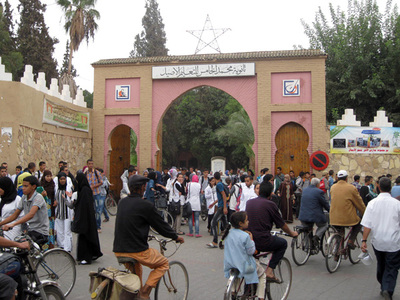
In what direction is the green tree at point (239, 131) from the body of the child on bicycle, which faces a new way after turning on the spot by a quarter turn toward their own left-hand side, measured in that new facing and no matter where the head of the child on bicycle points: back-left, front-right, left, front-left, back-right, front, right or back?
front-right

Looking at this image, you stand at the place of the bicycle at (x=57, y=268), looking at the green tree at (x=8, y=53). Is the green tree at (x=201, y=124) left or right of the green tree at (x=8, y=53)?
right

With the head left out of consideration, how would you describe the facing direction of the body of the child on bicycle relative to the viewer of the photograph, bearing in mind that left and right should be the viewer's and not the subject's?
facing away from the viewer and to the right of the viewer

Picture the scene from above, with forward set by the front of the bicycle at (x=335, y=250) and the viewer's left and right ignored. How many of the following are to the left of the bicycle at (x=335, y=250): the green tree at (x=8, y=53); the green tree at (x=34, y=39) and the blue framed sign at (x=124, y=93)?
3

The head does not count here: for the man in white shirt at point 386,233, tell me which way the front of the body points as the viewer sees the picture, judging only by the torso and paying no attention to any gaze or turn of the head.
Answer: away from the camera

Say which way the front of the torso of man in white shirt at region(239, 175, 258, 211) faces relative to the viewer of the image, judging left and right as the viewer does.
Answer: facing the viewer and to the left of the viewer

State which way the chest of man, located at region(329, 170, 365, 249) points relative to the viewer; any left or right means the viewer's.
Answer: facing away from the viewer and to the right of the viewer

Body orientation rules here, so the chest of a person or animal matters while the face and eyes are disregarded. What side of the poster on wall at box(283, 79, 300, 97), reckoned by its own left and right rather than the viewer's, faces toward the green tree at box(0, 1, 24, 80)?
right

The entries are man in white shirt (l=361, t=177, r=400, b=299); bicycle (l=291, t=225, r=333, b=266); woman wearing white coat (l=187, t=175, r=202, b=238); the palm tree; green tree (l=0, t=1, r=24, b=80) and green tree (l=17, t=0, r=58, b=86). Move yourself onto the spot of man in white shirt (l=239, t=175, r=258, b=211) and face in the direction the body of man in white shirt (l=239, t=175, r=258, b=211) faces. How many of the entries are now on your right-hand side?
4

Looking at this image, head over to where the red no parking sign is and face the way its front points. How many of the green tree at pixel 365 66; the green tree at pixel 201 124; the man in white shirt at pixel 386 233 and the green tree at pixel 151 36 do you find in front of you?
1

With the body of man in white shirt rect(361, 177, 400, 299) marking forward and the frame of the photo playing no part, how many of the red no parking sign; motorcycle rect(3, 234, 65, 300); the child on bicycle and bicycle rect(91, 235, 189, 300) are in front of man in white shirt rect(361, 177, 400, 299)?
1

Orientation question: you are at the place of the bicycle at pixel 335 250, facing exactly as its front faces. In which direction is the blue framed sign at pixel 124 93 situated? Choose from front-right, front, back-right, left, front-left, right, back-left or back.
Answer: left

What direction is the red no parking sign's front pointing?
toward the camera

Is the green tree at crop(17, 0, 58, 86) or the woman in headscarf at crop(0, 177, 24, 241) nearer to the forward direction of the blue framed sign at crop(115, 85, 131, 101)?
the woman in headscarf

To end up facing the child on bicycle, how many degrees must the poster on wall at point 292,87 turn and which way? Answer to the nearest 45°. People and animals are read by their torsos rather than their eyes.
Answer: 0° — it already faces them

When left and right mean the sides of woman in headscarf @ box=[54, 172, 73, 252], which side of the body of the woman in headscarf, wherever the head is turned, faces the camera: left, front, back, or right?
front

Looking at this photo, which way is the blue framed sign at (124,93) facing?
toward the camera
